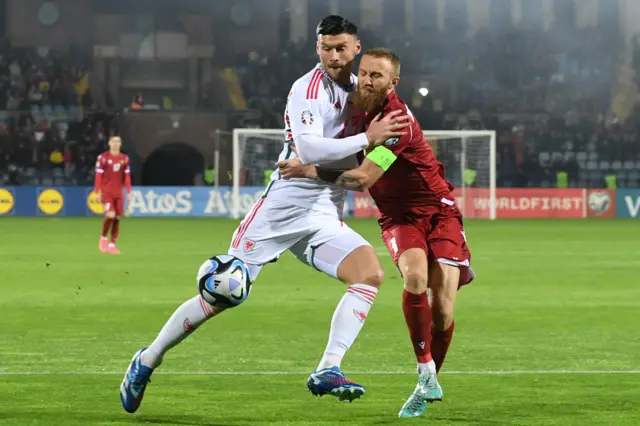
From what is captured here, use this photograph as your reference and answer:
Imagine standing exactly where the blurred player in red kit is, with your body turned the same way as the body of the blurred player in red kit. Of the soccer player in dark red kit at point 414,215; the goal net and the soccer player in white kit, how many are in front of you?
2

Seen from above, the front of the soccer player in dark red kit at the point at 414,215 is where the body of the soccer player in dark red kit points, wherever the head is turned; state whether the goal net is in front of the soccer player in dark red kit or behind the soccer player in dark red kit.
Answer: behind

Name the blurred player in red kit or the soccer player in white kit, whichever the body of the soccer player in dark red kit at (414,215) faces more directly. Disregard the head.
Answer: the soccer player in white kit

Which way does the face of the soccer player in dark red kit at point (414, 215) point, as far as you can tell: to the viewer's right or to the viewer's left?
to the viewer's left

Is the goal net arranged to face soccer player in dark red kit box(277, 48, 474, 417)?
yes

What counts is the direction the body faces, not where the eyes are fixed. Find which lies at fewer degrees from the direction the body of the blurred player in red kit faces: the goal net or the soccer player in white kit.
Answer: the soccer player in white kit

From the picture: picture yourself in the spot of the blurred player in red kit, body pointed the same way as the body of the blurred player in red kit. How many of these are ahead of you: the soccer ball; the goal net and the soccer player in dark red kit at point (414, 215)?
2

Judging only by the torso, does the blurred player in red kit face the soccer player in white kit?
yes

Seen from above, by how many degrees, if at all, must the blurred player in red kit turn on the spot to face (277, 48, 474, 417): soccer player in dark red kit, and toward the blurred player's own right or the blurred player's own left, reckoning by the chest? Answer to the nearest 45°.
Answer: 0° — they already face them

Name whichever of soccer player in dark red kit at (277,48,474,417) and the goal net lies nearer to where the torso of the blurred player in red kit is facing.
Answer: the soccer player in dark red kit

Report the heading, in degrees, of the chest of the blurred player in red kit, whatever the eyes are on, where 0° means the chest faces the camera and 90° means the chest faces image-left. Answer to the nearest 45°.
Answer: approximately 0°

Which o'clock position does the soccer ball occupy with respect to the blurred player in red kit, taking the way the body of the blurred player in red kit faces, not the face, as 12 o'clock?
The soccer ball is roughly at 12 o'clock from the blurred player in red kit.
